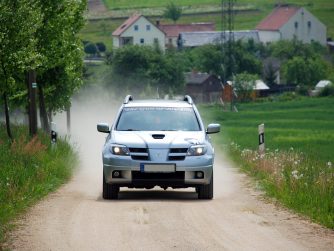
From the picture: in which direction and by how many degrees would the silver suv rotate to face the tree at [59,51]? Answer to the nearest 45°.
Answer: approximately 180°

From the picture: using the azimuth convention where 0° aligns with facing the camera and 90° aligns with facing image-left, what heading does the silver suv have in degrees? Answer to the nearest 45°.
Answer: approximately 0°

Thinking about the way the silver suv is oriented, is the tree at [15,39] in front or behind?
behind
